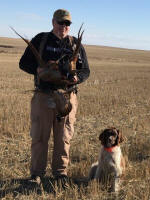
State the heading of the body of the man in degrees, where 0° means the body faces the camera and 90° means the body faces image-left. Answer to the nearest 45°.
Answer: approximately 0°
